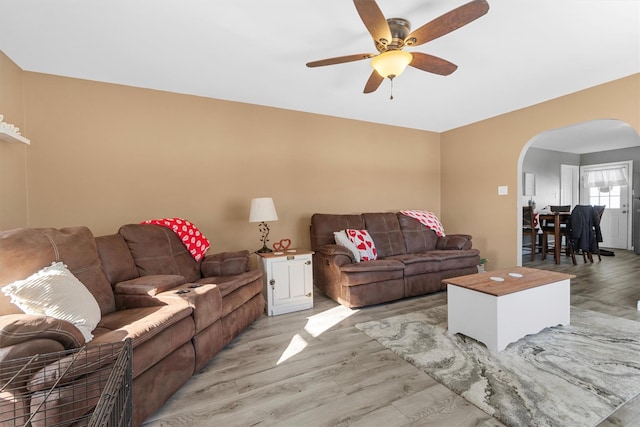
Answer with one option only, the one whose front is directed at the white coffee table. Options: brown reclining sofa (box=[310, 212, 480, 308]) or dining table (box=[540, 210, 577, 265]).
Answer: the brown reclining sofa

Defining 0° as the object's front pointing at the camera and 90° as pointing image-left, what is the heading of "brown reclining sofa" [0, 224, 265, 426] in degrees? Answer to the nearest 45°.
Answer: approximately 315°

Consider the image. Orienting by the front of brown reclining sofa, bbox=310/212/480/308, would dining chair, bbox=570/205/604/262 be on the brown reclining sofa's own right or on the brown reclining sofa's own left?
on the brown reclining sofa's own left

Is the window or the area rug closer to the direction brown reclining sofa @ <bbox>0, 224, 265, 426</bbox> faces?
the area rug

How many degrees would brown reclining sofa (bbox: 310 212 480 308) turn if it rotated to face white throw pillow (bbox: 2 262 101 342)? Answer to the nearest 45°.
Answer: approximately 90° to its right

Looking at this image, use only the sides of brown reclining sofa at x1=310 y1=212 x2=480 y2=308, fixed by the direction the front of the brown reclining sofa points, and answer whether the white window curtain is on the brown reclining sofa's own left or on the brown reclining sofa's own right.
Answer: on the brown reclining sofa's own left

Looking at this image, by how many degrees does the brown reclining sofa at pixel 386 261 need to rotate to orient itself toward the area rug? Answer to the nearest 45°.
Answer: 0° — it already faces it
